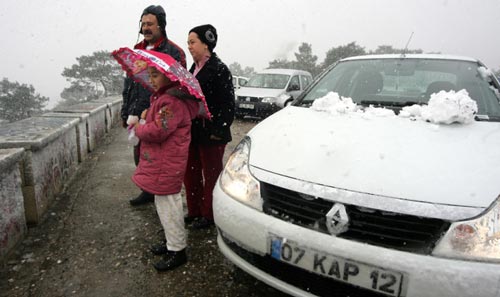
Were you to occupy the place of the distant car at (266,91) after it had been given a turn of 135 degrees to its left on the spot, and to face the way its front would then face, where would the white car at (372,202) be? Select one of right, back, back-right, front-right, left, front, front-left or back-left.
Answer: right

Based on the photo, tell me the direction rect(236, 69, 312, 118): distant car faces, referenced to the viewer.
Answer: facing the viewer and to the left of the viewer

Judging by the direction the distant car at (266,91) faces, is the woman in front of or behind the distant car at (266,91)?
in front

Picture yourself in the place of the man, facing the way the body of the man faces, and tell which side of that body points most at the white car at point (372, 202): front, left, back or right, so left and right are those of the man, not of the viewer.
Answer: left

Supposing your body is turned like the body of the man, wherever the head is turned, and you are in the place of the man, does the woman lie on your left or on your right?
on your left

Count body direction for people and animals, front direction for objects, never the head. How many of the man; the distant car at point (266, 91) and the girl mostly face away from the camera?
0

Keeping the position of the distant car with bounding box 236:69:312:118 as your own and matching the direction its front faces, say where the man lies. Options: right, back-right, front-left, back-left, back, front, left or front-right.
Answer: front-left
